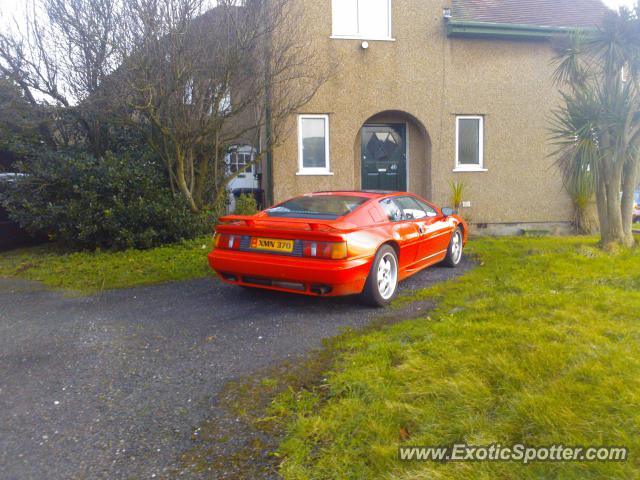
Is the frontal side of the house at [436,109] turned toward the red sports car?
yes

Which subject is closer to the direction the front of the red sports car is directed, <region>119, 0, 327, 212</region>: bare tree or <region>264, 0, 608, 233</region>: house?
the house

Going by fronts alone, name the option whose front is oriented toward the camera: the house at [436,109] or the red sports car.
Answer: the house

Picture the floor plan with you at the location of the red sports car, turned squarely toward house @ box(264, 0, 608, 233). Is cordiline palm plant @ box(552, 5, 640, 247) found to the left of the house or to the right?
right

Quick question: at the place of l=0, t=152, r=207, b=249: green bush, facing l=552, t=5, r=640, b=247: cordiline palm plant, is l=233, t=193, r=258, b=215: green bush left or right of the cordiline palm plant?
left

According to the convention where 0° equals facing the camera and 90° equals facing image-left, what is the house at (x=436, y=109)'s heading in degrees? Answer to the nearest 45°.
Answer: approximately 0°

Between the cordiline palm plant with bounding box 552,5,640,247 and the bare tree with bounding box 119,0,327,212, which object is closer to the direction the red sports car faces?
the cordiline palm plant

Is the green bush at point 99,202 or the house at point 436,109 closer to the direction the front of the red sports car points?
the house

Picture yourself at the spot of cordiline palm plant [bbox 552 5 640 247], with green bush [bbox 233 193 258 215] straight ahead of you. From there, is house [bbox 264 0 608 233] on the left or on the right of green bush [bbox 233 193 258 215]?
right

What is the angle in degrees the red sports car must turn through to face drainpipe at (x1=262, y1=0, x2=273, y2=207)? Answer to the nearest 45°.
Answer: approximately 45° to its left

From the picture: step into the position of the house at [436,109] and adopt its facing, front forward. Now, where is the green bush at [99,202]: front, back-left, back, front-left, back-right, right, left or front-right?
front-right

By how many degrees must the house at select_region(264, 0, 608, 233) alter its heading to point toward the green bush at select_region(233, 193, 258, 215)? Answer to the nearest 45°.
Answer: approximately 45° to its right

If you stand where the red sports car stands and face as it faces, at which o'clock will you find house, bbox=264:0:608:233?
The house is roughly at 11 o'clock from the red sports car.

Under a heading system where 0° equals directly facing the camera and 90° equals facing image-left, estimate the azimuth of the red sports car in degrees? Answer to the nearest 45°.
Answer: approximately 225°
